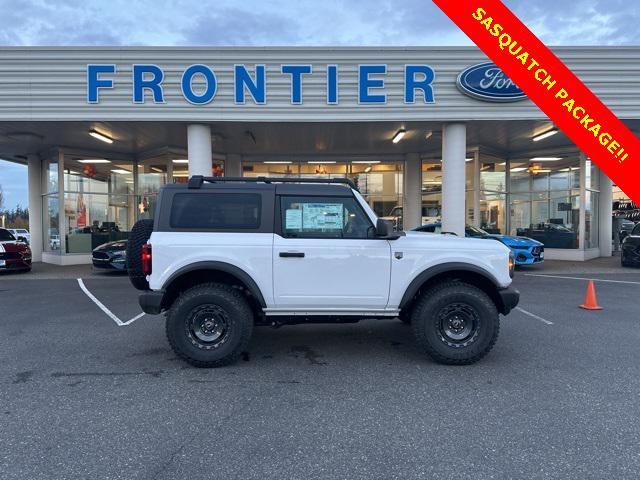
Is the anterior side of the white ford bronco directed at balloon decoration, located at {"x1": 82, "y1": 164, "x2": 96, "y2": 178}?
no

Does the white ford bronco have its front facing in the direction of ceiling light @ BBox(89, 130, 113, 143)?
no

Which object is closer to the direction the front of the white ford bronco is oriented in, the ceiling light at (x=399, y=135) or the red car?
the ceiling light

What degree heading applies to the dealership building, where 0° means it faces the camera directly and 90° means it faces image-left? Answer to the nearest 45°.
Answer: approximately 0°

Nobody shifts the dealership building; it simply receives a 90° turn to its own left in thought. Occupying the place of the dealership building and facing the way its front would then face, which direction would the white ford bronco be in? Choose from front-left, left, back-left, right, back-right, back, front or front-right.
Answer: right

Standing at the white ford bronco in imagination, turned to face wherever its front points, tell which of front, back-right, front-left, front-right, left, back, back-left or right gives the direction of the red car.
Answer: back-left

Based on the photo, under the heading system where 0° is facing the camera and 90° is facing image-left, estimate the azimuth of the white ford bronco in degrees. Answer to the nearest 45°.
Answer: approximately 270°

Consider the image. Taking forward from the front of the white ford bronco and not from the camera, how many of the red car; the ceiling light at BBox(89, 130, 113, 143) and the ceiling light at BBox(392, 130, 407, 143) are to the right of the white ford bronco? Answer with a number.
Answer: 0
